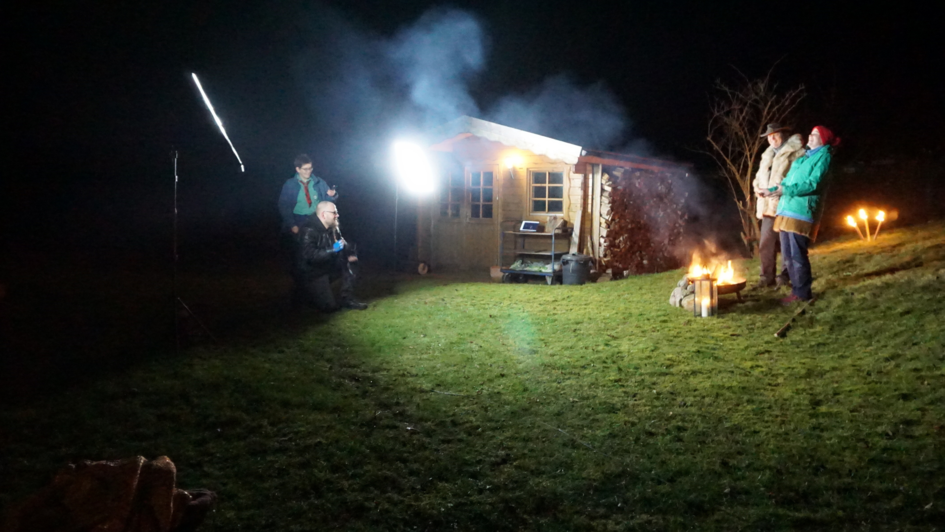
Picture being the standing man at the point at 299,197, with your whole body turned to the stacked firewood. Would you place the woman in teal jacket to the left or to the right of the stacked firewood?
right

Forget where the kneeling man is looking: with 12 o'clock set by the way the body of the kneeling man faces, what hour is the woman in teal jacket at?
The woman in teal jacket is roughly at 1 o'clock from the kneeling man.

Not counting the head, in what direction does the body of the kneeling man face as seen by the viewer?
to the viewer's right

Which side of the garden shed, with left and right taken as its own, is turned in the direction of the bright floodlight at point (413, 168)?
right

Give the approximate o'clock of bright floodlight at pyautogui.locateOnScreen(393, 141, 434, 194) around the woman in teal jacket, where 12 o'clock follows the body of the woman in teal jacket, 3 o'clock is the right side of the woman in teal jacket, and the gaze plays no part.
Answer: The bright floodlight is roughly at 1 o'clock from the woman in teal jacket.

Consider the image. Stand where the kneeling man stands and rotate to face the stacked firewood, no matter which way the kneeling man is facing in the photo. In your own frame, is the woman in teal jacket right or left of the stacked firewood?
right

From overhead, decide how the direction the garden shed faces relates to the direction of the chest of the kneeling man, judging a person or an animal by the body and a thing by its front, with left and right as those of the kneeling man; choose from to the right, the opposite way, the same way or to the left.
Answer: to the right

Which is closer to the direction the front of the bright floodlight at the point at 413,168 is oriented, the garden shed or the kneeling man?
the kneeling man

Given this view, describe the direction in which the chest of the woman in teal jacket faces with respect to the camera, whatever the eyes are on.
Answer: to the viewer's left

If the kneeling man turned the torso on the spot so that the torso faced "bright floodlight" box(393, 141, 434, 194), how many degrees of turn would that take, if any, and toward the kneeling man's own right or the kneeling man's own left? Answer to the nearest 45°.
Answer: approximately 90° to the kneeling man's own left

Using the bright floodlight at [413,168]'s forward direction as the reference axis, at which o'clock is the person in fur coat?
The person in fur coat is roughly at 11 o'clock from the bright floodlight.
